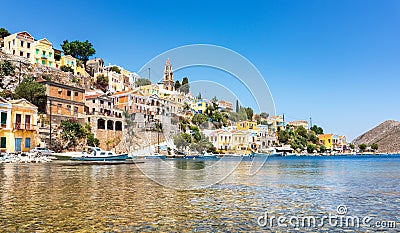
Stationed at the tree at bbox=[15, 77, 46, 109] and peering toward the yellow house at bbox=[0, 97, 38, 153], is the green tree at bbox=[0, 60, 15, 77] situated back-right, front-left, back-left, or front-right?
back-right

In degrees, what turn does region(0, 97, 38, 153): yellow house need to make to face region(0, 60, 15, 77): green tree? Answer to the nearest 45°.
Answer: approximately 135° to its left

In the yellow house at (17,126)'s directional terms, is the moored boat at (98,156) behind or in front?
in front

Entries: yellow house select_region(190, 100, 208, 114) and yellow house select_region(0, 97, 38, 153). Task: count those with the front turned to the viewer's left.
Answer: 0
